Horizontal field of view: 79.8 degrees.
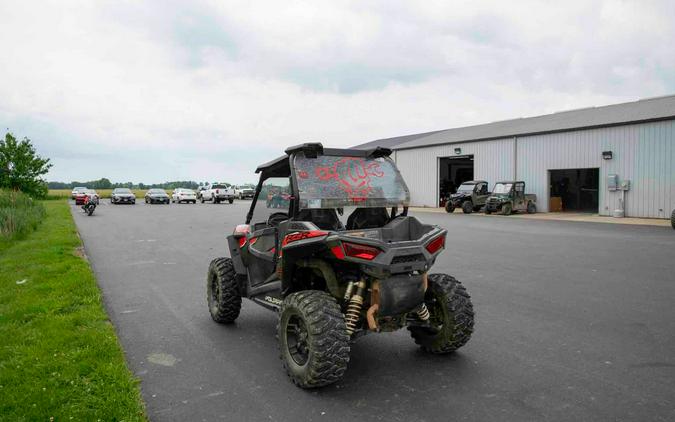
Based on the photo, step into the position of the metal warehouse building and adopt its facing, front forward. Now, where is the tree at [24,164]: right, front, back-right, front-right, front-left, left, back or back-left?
front-right

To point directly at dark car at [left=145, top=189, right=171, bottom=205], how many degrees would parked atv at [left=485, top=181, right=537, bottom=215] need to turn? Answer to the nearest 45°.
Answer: approximately 45° to its right

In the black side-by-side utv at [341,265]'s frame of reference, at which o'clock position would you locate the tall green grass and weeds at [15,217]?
The tall green grass and weeds is roughly at 12 o'clock from the black side-by-side utv.

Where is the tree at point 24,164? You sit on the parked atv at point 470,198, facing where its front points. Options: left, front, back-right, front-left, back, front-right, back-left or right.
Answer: front-right

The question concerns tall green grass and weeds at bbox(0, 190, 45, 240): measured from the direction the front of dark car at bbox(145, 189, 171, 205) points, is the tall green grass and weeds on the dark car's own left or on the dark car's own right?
on the dark car's own right

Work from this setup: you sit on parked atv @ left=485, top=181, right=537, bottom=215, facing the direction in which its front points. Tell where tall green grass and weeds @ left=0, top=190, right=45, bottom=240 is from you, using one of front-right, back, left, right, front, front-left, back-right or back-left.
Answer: front

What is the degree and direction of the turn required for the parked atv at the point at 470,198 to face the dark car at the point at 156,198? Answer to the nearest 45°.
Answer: approximately 45° to its right

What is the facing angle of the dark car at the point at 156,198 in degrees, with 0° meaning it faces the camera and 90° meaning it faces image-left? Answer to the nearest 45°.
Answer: approximately 315°

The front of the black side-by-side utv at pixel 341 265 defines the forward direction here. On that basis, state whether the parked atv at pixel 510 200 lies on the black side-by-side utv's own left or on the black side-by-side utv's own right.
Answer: on the black side-by-side utv's own right

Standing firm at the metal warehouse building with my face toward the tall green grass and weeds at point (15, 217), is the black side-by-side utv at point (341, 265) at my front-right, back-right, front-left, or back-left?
front-left

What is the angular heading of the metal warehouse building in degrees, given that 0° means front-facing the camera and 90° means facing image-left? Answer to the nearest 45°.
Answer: approximately 45°

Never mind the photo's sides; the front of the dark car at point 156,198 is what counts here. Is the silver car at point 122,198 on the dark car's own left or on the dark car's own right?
on the dark car's own right
